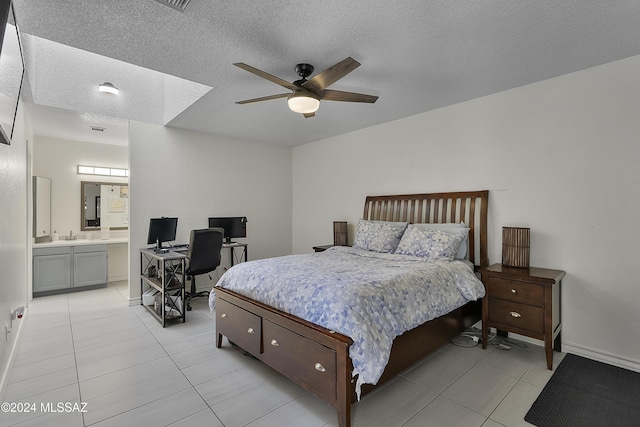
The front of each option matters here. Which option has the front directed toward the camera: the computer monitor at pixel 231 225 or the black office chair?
the computer monitor

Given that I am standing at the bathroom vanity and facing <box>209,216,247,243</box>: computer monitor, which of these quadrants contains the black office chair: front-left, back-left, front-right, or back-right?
front-right

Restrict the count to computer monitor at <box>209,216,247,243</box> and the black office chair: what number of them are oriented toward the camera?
1

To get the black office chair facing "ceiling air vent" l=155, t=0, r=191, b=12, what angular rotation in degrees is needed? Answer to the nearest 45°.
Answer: approximately 135° to its left

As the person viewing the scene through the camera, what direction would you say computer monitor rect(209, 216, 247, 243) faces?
facing the viewer

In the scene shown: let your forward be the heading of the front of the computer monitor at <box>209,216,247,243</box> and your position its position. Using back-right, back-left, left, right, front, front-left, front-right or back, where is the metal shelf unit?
front-right

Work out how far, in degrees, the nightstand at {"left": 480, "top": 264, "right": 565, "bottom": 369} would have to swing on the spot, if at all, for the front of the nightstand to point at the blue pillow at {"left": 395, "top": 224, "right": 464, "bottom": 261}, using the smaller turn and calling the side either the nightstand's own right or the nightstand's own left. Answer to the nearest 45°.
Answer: approximately 45° to the nightstand's own right

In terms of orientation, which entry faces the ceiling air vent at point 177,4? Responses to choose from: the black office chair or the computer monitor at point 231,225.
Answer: the computer monitor

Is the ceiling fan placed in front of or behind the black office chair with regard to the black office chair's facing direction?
behind

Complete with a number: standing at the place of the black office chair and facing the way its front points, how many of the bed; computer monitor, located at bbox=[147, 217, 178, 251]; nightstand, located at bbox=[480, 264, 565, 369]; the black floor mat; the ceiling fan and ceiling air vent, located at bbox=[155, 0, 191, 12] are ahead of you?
1

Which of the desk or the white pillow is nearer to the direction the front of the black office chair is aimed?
the desk

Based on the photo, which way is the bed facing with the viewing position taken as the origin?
facing the viewer and to the left of the viewer

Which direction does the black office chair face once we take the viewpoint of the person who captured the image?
facing away from the viewer and to the left of the viewer
